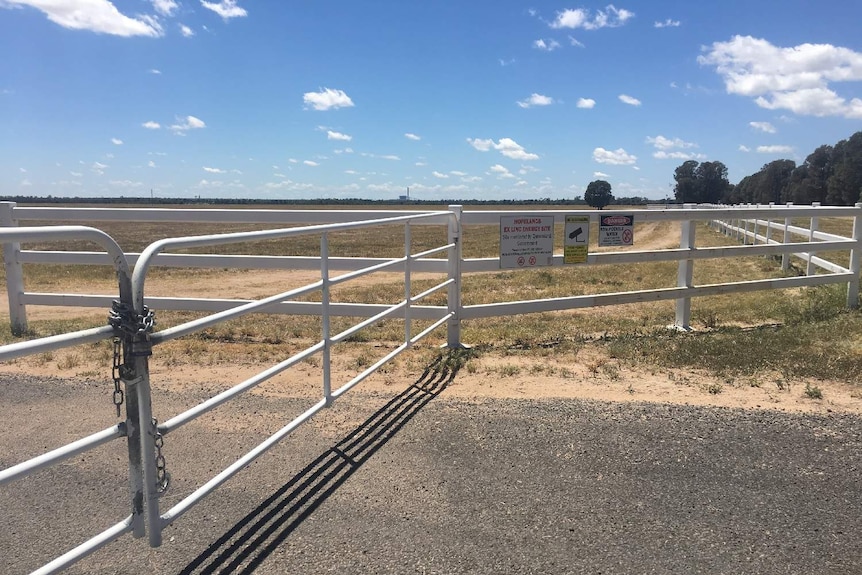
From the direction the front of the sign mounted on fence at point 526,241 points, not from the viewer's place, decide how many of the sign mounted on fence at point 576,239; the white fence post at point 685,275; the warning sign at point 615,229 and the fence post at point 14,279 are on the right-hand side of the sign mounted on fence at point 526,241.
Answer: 1

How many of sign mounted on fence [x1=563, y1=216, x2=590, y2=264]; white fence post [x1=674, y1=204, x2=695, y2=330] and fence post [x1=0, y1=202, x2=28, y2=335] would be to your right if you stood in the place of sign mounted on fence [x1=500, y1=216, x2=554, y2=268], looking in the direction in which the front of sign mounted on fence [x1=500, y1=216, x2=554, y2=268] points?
1

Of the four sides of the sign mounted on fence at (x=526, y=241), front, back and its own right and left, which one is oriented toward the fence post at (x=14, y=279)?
right

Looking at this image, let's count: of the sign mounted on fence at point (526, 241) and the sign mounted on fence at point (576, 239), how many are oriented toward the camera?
2

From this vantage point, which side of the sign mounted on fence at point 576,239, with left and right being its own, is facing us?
front

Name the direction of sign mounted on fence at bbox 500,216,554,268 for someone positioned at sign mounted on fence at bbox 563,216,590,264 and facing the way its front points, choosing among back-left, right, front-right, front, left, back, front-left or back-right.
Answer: front-right

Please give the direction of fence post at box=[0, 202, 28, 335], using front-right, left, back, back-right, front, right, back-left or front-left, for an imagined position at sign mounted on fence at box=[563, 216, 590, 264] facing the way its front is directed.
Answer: right

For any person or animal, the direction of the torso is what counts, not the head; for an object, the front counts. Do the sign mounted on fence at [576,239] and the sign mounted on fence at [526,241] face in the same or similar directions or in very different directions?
same or similar directions

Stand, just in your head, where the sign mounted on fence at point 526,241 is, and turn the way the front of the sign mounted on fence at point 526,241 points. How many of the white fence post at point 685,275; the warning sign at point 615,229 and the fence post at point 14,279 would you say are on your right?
1

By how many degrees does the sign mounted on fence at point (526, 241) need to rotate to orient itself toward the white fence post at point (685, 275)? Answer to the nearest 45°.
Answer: approximately 135° to its left

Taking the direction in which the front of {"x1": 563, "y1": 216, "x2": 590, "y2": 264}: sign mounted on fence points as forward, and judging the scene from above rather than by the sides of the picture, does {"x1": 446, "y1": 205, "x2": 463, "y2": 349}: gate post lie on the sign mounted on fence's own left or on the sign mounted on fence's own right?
on the sign mounted on fence's own right

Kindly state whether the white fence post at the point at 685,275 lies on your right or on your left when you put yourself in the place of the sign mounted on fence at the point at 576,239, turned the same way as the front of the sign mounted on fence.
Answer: on your left

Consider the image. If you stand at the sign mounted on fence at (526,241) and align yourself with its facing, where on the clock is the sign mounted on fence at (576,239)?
the sign mounted on fence at (576,239) is roughly at 8 o'clock from the sign mounted on fence at (526,241).
